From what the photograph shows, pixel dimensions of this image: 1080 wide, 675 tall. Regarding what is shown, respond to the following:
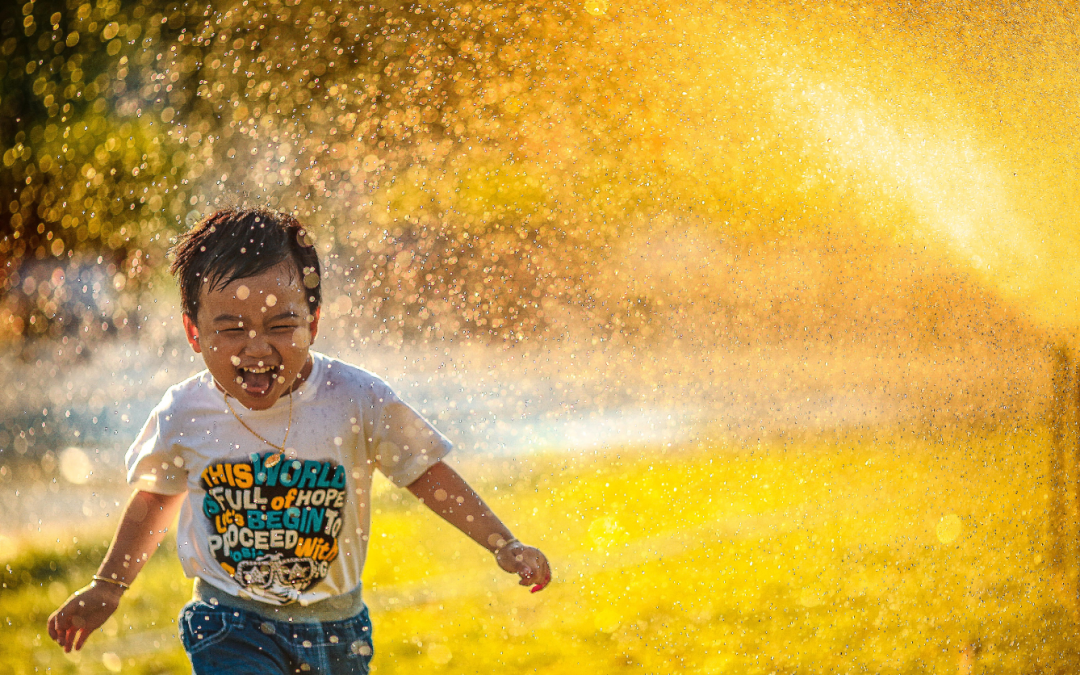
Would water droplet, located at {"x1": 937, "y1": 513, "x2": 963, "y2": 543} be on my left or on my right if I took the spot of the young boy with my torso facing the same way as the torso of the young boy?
on my left

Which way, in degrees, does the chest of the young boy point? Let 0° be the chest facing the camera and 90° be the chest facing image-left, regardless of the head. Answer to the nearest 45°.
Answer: approximately 0°
